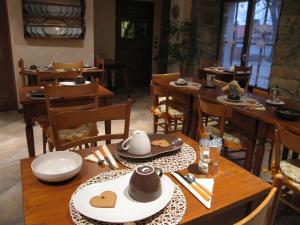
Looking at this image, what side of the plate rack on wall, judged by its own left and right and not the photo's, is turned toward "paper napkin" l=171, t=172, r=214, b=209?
front

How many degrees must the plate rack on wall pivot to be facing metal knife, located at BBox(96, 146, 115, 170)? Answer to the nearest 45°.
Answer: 0° — it already faces it

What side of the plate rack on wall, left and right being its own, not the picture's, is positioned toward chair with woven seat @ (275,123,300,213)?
front

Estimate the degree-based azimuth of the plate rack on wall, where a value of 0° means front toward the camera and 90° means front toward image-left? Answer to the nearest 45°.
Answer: approximately 0°

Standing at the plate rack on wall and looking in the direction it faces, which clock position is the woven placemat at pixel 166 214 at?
The woven placemat is roughly at 12 o'clock from the plate rack on wall.

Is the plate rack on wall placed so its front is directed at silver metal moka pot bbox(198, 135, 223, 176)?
yes

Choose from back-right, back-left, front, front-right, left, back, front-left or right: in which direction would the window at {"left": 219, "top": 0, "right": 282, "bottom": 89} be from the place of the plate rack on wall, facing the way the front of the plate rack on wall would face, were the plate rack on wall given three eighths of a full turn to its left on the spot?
front-right

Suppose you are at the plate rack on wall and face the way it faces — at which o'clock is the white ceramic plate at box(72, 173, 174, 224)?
The white ceramic plate is roughly at 12 o'clock from the plate rack on wall.

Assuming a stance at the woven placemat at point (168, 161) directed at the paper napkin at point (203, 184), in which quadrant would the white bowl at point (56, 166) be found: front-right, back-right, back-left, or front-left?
back-right

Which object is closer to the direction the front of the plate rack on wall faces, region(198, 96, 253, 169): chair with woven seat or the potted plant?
the chair with woven seat

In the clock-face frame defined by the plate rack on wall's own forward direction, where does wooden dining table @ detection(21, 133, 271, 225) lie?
The wooden dining table is roughly at 12 o'clock from the plate rack on wall.

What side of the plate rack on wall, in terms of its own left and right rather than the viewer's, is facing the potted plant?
left

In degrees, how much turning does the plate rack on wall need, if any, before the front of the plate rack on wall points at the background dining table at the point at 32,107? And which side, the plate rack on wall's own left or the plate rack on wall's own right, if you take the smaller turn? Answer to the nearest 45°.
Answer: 0° — it already faces it

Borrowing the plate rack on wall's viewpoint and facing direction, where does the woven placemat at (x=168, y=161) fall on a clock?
The woven placemat is roughly at 12 o'clock from the plate rack on wall.

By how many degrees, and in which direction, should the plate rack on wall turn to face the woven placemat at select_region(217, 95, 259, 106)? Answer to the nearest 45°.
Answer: approximately 45° to its left
